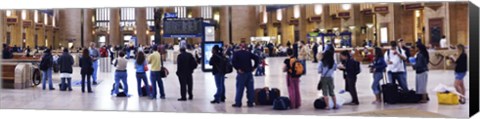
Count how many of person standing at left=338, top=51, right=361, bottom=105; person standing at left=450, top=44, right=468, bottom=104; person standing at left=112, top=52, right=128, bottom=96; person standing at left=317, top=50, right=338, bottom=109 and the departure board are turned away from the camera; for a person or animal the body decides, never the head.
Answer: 2

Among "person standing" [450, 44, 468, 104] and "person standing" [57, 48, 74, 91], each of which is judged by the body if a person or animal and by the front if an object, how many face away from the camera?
1

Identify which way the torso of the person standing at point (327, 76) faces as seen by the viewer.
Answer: away from the camera

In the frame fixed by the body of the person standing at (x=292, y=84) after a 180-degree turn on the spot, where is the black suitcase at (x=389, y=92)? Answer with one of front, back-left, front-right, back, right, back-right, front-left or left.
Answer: front-left

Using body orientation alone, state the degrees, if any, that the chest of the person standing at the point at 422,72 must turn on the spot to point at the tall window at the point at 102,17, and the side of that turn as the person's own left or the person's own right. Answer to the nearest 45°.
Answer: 0° — they already face it

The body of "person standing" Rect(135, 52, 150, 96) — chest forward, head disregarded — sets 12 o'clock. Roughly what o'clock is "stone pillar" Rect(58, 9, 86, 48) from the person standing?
The stone pillar is roughly at 10 o'clock from the person standing.

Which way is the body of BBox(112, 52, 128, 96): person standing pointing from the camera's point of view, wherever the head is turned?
away from the camera
